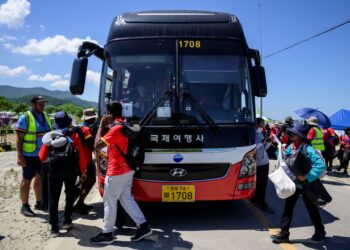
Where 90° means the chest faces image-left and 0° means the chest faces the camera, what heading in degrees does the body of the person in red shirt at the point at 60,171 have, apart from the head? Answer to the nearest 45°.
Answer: approximately 180°

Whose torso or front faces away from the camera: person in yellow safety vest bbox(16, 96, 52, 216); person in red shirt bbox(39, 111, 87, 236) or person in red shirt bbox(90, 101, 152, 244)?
person in red shirt bbox(39, 111, 87, 236)

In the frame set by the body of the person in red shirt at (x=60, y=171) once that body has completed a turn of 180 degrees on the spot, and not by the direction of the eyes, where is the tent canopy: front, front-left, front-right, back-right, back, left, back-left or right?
back-left

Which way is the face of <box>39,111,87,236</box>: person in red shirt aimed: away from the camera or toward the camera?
away from the camera

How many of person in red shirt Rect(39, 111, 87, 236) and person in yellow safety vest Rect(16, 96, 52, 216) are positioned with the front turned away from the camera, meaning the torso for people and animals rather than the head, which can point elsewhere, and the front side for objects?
1

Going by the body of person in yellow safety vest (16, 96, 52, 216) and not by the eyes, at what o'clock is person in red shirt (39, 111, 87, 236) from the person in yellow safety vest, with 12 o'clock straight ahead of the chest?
The person in red shirt is roughly at 1 o'clock from the person in yellow safety vest.

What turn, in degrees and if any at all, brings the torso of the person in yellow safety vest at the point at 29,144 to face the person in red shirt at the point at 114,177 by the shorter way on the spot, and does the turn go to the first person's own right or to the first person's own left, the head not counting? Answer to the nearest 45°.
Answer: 0° — they already face them

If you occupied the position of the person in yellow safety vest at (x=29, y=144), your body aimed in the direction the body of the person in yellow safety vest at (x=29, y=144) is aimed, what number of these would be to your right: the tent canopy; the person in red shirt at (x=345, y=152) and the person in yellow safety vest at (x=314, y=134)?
0

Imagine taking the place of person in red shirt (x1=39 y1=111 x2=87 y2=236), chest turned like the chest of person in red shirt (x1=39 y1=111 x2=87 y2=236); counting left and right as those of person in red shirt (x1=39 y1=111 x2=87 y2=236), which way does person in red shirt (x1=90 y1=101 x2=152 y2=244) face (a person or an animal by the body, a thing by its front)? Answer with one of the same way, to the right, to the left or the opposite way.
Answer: to the left

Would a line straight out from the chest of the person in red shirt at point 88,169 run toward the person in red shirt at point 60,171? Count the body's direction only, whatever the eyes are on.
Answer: no

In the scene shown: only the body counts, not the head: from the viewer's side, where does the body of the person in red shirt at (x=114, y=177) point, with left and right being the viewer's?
facing to the left of the viewer
